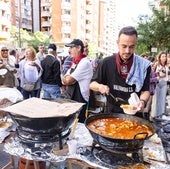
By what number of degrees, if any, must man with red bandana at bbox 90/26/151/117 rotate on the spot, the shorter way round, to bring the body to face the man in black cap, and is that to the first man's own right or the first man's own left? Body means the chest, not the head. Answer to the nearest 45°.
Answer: approximately 135° to the first man's own right

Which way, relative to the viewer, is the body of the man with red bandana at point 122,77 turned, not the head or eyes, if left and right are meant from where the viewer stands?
facing the viewer

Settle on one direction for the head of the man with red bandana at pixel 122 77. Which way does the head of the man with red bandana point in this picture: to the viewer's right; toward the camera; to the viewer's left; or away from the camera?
toward the camera

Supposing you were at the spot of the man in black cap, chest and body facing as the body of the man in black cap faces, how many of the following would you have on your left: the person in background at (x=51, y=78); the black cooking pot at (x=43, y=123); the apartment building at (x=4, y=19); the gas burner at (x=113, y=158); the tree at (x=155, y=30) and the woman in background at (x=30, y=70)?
2

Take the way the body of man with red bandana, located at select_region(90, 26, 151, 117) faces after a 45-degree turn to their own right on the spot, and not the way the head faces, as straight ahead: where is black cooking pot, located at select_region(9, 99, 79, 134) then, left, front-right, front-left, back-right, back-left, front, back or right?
front

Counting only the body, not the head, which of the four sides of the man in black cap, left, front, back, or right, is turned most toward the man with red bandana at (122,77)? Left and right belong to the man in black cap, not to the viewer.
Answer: left

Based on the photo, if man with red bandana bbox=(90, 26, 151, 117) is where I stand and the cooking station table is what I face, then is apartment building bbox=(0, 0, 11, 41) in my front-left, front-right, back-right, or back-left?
back-right

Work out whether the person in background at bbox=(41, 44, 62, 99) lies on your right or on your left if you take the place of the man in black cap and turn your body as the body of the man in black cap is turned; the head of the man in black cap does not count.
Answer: on your right

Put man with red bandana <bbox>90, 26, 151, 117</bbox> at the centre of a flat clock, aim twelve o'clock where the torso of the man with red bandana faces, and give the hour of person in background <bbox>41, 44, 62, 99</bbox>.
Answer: The person in background is roughly at 5 o'clock from the man with red bandana.

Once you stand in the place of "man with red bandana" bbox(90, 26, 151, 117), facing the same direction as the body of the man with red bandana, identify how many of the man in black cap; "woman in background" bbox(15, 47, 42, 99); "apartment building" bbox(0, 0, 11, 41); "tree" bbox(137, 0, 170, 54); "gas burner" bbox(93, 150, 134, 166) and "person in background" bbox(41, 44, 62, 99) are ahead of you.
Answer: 1

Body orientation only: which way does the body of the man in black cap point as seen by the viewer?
to the viewer's left

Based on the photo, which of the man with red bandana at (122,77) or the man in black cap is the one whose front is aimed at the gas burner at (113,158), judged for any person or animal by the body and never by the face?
the man with red bandana

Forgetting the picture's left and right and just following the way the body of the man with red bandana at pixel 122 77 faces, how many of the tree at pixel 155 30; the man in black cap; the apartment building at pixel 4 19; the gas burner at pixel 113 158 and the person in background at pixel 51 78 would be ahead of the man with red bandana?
1

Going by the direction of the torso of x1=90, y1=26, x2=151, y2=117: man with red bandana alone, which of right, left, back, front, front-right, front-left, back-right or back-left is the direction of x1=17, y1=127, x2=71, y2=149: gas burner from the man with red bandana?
front-right
